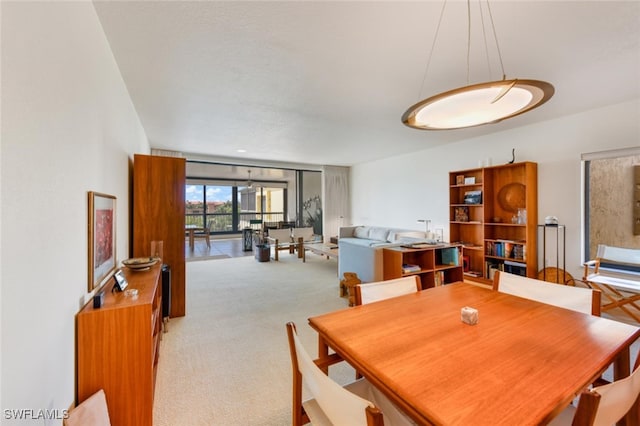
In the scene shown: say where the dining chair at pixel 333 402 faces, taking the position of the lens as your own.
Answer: facing away from the viewer and to the right of the viewer

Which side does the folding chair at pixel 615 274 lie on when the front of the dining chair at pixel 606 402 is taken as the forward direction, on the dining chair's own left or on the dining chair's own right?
on the dining chair's own right

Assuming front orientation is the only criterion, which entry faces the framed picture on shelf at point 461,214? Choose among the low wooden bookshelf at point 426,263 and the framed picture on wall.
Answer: the framed picture on wall

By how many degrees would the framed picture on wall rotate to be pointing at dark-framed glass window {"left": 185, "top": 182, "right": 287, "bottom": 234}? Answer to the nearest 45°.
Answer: approximately 45° to its left

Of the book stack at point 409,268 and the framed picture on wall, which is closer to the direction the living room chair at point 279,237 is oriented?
the book stack

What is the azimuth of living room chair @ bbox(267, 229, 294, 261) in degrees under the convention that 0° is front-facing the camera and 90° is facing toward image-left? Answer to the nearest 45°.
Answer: approximately 315°

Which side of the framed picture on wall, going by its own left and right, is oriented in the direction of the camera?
right

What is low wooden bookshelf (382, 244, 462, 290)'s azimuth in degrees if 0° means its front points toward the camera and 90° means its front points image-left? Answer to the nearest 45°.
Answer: approximately 315°

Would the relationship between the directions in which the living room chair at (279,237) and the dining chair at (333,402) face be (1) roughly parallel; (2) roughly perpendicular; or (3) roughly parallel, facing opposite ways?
roughly perpendicular

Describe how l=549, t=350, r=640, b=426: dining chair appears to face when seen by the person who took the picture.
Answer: facing away from the viewer and to the left of the viewer

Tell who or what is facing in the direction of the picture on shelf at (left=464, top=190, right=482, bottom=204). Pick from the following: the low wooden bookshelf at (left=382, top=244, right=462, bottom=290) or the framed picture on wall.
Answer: the framed picture on wall

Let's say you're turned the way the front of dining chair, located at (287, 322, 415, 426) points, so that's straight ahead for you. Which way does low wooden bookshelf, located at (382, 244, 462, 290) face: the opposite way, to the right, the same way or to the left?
to the right

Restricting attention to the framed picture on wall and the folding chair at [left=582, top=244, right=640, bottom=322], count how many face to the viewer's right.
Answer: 1
